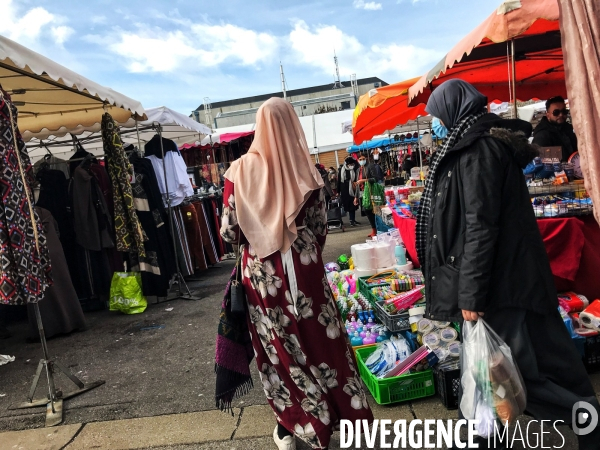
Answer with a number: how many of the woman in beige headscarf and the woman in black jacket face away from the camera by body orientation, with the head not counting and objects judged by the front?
1

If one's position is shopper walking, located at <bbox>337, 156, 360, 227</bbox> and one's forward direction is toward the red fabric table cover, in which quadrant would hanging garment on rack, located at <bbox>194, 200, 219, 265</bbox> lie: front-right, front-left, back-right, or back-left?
front-right

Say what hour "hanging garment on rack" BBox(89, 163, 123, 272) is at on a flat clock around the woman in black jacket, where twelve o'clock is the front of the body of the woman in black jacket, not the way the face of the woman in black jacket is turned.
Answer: The hanging garment on rack is roughly at 1 o'clock from the woman in black jacket.

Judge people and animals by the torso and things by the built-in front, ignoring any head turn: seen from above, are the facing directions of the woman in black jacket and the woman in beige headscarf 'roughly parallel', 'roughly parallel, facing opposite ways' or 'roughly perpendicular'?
roughly perpendicular

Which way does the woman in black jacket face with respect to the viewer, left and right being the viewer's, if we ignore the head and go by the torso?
facing to the left of the viewer

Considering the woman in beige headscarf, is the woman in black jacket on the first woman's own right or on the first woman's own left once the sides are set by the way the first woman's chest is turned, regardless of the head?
on the first woman's own right

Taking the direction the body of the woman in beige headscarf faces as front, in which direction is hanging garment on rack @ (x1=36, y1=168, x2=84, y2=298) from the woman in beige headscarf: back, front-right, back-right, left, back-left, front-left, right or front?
front-left

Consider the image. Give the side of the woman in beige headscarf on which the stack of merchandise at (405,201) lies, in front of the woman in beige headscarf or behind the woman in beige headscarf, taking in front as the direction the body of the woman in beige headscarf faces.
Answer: in front

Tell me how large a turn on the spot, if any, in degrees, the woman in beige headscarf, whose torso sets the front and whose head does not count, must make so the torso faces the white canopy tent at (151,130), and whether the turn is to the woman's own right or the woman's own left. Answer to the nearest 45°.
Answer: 0° — they already face it

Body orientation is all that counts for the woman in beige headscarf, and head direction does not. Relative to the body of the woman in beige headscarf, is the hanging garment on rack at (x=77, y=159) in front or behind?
in front

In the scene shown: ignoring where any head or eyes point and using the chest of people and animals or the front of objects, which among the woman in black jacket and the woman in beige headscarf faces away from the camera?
the woman in beige headscarf

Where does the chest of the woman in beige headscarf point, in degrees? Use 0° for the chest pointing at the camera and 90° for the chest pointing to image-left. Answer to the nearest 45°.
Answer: approximately 180°

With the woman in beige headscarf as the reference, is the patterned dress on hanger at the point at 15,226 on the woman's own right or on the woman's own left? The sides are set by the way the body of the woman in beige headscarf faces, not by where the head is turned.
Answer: on the woman's own left

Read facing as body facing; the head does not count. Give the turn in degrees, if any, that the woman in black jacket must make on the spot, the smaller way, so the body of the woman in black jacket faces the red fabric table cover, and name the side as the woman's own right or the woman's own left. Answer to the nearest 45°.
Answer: approximately 90° to the woman's own right
